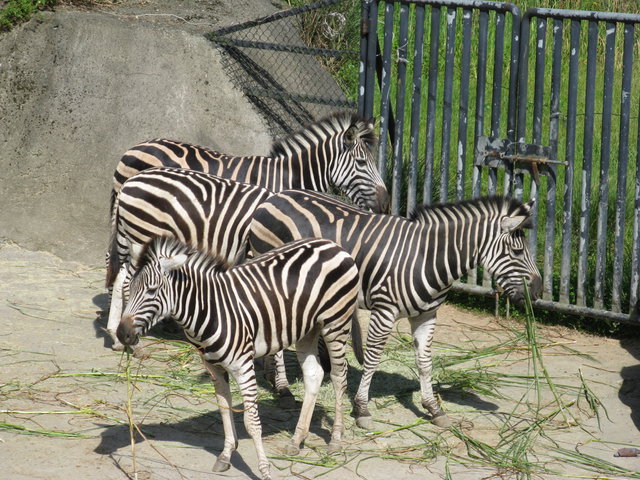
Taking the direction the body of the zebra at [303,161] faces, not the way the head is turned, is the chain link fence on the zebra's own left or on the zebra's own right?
on the zebra's own left

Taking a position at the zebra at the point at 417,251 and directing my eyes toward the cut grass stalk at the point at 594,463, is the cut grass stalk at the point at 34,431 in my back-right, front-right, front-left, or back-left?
back-right

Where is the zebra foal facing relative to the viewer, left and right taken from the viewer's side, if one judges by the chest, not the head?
facing the viewer and to the left of the viewer

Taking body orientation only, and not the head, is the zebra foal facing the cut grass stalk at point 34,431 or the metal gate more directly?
the cut grass stalk

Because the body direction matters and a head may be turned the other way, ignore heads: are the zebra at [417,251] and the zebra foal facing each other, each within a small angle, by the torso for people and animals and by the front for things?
no

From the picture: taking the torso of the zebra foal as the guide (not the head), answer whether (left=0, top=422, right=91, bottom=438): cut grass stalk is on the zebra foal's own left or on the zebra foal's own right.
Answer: on the zebra foal's own right

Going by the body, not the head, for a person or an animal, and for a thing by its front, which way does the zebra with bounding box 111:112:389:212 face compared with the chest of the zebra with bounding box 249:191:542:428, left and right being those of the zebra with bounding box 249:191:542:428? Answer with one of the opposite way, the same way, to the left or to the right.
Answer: the same way

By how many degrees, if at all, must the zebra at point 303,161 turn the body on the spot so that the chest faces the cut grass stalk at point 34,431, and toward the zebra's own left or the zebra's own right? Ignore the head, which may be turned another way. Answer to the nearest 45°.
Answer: approximately 135° to the zebra's own right

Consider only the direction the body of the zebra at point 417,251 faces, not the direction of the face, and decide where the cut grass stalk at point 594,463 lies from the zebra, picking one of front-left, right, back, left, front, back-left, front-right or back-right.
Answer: front-right

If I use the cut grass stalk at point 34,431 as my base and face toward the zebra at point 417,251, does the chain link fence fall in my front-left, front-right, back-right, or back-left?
front-left

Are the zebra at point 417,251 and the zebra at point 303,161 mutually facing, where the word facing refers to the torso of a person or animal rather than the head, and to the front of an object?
no

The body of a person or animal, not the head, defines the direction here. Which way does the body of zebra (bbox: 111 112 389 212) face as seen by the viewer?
to the viewer's right

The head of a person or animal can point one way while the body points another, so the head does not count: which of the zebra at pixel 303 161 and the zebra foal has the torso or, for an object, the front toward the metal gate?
the zebra

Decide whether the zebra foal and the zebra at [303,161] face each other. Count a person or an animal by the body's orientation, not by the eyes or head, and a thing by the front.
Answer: no

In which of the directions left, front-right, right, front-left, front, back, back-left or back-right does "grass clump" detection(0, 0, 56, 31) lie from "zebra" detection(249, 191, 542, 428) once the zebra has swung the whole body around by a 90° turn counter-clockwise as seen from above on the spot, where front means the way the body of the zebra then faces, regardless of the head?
front-left

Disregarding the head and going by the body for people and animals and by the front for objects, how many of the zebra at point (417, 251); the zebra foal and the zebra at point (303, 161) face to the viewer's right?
2

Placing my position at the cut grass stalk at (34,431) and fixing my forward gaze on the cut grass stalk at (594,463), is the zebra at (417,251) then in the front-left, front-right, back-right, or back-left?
front-left

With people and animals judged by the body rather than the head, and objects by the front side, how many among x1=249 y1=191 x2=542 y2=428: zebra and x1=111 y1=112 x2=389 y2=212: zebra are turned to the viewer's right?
2

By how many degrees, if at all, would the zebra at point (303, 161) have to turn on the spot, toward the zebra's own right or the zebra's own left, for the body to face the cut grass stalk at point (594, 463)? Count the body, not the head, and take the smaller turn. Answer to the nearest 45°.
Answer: approximately 45° to the zebra's own right

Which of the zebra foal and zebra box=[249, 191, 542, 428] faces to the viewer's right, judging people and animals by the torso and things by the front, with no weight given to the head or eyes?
the zebra

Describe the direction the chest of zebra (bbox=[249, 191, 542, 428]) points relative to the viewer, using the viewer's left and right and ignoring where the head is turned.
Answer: facing to the right of the viewer
